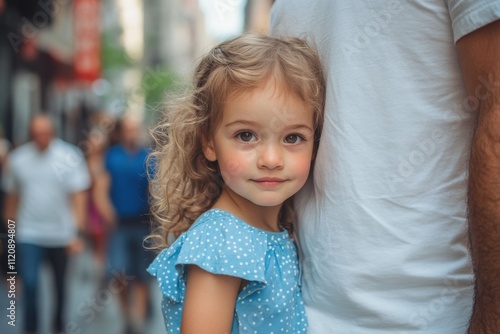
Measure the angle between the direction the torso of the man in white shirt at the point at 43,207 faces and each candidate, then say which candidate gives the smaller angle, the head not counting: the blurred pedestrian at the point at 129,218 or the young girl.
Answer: the young girl

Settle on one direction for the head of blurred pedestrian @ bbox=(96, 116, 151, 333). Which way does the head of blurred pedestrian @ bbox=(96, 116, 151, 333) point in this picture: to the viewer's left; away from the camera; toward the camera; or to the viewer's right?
toward the camera

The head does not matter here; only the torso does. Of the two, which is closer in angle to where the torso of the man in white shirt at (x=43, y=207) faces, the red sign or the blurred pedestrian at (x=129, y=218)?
the blurred pedestrian

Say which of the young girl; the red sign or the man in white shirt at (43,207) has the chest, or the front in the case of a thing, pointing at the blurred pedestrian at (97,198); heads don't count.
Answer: the red sign

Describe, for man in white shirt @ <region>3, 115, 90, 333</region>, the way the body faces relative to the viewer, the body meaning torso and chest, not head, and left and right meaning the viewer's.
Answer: facing the viewer

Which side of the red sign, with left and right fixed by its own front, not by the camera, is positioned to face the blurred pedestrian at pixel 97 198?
front

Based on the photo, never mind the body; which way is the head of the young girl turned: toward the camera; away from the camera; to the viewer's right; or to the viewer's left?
toward the camera

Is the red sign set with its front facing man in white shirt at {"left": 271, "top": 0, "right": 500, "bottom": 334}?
yes

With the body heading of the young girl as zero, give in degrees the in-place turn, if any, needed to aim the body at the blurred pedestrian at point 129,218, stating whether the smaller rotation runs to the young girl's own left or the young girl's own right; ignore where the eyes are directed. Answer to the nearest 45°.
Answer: approximately 135° to the young girl's own left

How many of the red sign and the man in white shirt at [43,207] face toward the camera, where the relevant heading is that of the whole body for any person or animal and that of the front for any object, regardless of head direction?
2

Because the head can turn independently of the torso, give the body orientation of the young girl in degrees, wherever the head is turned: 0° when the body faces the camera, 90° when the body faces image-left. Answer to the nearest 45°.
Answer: approximately 315°

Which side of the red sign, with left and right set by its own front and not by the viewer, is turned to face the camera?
front

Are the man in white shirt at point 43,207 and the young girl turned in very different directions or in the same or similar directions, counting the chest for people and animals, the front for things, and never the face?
same or similar directions

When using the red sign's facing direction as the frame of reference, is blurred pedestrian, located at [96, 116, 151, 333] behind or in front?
in front

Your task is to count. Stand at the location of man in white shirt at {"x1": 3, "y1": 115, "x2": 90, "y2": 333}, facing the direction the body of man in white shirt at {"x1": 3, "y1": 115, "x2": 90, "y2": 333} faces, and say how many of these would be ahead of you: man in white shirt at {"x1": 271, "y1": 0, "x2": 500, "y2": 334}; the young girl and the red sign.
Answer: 2

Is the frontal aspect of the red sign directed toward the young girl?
yes
